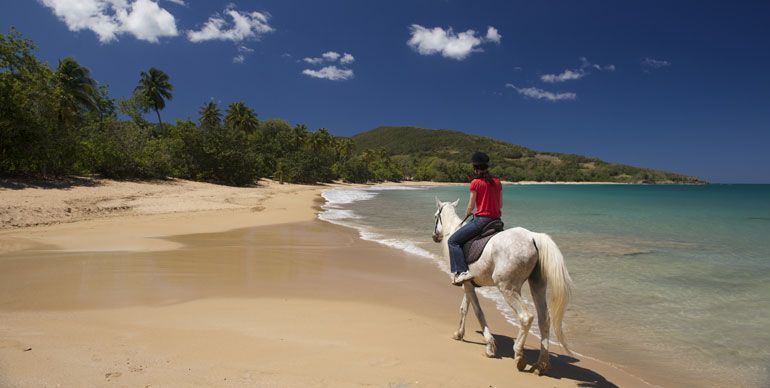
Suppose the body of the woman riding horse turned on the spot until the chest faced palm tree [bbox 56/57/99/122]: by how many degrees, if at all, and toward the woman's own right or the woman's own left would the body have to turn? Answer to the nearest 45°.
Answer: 0° — they already face it

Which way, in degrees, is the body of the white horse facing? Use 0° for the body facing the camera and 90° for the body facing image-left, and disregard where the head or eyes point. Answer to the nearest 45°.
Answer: approximately 135°

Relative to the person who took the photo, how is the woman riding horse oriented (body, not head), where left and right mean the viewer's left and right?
facing away from the viewer and to the left of the viewer
